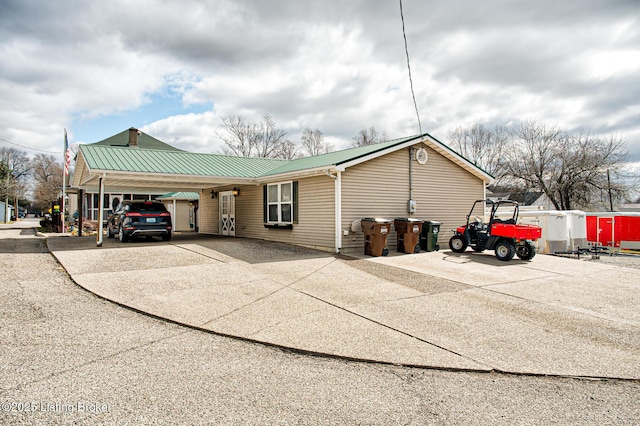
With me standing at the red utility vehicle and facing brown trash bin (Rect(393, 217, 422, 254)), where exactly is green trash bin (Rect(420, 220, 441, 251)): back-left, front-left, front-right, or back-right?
front-right

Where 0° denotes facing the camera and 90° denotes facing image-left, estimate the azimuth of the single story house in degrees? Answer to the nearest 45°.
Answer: approximately 45°

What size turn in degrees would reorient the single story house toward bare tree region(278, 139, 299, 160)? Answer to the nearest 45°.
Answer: approximately 135° to its right

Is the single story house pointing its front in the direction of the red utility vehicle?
no

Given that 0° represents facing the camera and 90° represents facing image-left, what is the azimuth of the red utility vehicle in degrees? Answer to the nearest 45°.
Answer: approximately 135°

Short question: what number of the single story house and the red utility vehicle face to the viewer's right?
0

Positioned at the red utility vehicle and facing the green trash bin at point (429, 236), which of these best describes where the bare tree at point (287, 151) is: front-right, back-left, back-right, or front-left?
front-right

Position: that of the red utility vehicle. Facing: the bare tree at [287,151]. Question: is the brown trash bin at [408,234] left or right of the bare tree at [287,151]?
left
